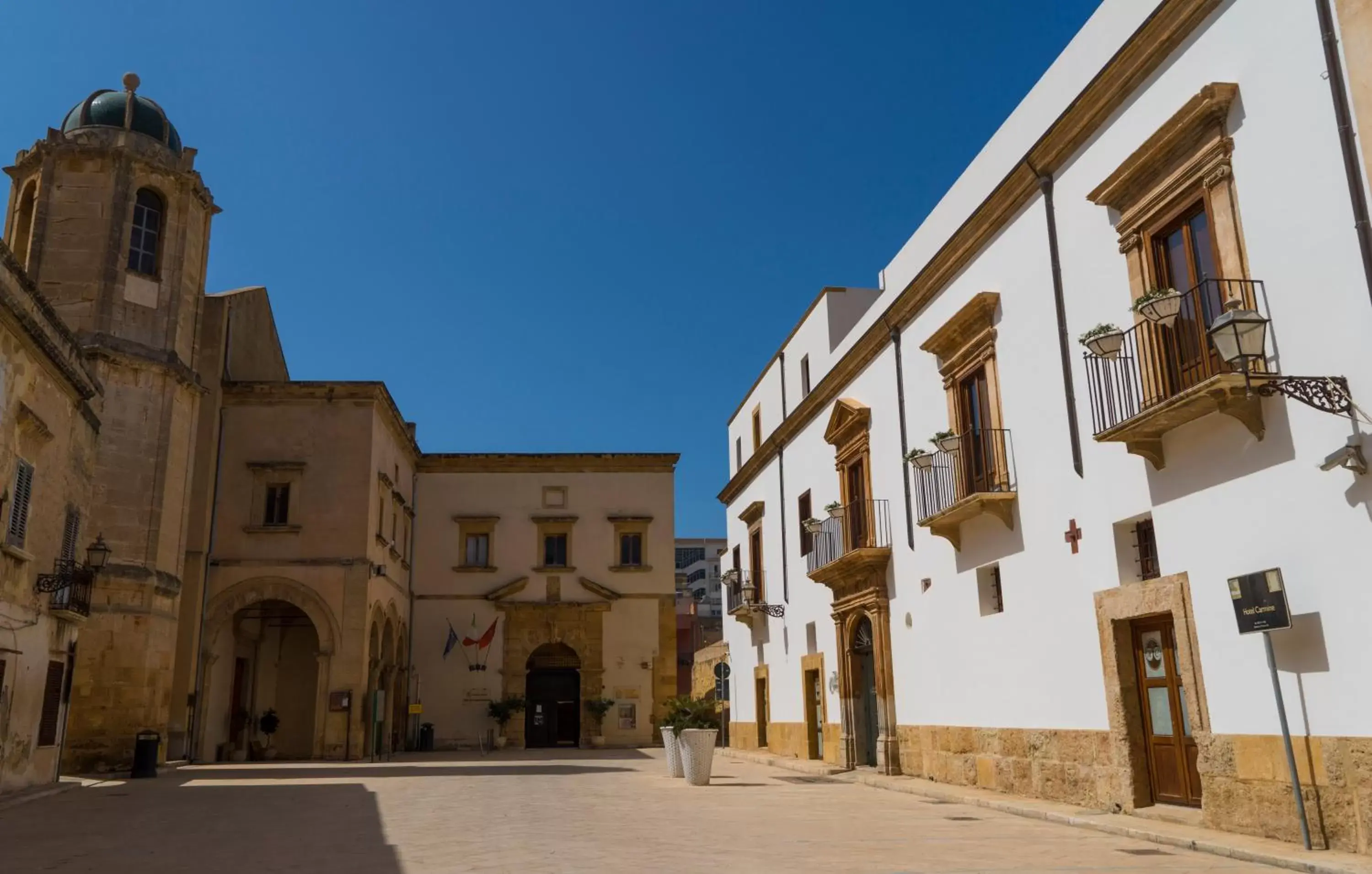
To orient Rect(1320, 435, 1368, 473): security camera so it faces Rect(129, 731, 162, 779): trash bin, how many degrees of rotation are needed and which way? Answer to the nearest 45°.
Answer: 0° — it already faces it

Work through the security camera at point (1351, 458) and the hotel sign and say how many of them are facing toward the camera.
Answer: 1

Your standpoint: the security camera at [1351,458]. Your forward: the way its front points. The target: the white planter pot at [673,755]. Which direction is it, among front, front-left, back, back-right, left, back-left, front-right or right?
front-right

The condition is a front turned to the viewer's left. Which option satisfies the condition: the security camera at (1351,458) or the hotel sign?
the security camera

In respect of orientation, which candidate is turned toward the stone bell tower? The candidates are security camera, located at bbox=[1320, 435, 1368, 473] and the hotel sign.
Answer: the security camera

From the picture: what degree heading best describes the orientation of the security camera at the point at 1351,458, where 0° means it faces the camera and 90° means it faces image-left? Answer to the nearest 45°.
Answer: approximately 90°

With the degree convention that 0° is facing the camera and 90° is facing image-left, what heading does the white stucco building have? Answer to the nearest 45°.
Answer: approximately 45°

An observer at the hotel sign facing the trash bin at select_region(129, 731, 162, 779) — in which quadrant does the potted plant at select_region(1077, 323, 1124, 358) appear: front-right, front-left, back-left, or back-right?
front-right

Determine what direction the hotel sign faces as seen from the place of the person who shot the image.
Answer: facing the viewer

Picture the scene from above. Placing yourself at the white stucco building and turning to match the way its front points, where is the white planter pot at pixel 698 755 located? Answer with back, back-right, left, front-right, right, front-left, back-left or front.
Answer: right

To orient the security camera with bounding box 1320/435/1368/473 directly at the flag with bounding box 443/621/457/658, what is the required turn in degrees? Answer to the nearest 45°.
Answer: approximately 45° to its right

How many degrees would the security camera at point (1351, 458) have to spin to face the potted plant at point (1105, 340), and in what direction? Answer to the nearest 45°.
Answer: approximately 45° to its right

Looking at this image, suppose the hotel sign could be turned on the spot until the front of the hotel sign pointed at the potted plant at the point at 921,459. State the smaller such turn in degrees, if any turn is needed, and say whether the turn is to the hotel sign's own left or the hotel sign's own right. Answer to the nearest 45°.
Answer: approximately 135° to the hotel sign's own right

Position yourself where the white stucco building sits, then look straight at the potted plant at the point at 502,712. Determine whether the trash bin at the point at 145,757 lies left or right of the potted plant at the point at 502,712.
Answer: left

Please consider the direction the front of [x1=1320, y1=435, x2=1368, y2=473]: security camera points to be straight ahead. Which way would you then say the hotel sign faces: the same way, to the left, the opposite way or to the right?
to the left

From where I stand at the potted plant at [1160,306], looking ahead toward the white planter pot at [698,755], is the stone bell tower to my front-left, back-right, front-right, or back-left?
front-left

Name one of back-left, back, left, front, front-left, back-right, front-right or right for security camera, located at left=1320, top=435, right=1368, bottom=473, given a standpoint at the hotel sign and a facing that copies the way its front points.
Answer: front-left

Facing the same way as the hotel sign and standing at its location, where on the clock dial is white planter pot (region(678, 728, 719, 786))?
The white planter pot is roughly at 4 o'clock from the hotel sign.

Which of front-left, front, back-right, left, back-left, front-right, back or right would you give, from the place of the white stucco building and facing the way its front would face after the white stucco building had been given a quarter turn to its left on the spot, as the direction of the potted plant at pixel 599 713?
back

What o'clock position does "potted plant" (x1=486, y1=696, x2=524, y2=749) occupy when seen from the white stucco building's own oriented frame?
The potted plant is roughly at 3 o'clock from the white stucco building.
